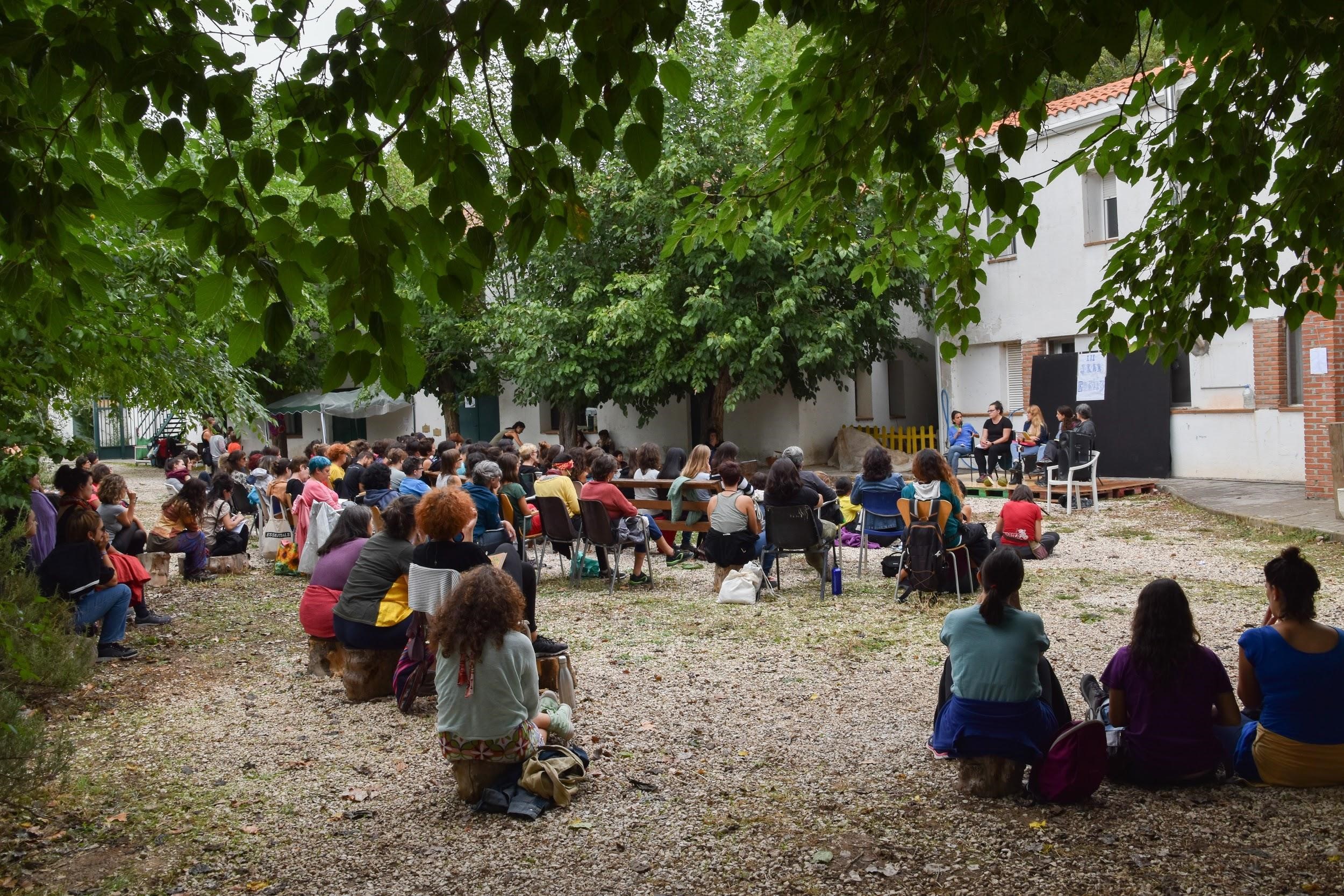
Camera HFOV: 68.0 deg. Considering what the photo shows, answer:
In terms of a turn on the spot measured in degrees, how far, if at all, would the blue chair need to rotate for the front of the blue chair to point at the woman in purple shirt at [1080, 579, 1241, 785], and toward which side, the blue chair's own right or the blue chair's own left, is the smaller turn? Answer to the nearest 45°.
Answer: approximately 180°

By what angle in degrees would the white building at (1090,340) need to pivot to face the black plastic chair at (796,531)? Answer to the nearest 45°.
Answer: approximately 45° to its left

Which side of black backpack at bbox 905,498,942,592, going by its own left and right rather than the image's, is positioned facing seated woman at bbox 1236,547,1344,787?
front

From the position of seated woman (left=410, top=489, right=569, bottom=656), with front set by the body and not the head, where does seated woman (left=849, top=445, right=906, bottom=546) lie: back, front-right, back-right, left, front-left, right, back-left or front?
front

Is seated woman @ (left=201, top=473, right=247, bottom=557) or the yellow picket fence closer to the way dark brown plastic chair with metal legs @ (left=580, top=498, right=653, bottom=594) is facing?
the yellow picket fence

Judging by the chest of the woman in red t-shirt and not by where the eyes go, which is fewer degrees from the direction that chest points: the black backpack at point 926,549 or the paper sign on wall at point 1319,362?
the paper sign on wall

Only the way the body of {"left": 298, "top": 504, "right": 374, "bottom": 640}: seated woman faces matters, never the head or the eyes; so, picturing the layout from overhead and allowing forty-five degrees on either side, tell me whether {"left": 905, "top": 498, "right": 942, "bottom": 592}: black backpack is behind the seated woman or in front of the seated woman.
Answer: in front

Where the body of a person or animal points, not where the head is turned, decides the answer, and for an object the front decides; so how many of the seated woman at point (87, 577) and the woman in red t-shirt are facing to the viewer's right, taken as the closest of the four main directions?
1

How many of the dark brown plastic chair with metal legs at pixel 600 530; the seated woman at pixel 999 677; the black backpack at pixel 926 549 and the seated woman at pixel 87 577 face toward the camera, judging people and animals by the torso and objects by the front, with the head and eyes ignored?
1

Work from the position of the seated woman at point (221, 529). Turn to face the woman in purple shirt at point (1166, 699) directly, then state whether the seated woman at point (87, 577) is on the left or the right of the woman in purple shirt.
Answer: right

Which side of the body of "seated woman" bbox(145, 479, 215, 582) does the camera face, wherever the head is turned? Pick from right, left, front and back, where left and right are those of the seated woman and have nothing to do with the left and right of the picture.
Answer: right

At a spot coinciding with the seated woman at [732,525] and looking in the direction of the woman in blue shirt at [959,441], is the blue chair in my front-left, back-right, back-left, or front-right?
front-right

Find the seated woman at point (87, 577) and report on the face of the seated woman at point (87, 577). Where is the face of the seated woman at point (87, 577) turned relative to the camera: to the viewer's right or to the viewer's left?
to the viewer's right

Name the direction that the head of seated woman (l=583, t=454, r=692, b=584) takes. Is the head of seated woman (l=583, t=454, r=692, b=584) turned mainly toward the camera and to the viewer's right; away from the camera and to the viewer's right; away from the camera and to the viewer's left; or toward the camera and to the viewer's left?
away from the camera and to the viewer's right

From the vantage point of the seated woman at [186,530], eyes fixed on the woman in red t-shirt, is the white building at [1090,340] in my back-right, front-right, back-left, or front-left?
front-left

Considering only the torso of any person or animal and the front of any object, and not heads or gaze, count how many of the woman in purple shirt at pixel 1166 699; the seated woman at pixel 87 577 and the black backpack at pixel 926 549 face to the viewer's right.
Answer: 1

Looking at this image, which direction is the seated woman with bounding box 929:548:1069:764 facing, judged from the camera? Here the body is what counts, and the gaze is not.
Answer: away from the camera
